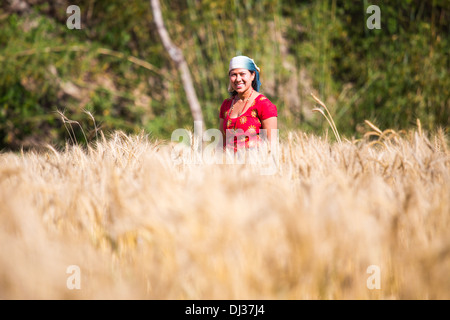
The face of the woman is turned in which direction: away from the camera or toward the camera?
toward the camera

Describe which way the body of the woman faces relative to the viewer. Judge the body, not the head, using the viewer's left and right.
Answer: facing the viewer and to the left of the viewer

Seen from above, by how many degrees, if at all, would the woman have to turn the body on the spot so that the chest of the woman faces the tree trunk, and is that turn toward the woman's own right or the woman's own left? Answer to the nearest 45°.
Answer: approximately 135° to the woman's own right
